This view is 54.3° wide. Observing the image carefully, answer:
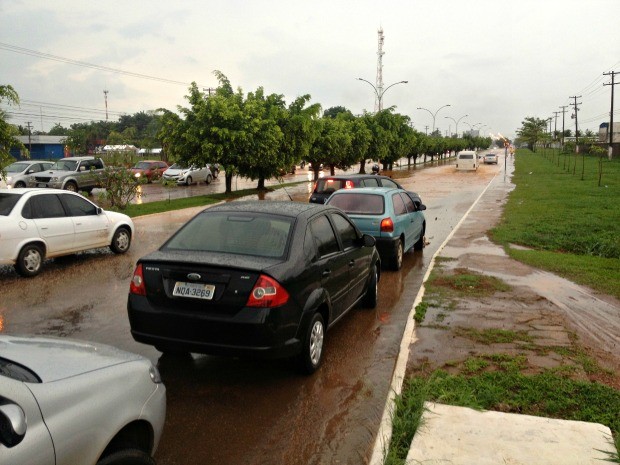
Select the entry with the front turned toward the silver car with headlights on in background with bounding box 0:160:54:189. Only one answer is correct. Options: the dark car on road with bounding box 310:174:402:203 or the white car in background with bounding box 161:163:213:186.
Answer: the white car in background with bounding box 161:163:213:186

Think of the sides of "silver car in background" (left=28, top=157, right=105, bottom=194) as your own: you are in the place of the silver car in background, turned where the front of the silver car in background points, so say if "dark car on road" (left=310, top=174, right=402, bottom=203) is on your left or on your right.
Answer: on your left

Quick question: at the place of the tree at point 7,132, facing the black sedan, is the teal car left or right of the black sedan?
left

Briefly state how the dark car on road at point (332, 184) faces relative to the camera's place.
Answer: facing away from the viewer and to the right of the viewer

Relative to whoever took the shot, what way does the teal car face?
facing away from the viewer and to the right of the viewer

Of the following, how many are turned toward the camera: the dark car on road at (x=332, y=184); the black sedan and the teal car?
0

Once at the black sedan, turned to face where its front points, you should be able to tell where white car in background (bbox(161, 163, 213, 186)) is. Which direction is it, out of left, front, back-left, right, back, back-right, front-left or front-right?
front-left

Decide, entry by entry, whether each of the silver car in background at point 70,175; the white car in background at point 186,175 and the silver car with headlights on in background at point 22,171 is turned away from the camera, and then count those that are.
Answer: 0

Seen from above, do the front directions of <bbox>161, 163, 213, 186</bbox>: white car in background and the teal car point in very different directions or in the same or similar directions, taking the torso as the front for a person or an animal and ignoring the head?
very different directions

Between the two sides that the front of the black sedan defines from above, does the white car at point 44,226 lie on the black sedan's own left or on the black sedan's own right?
on the black sedan's own left

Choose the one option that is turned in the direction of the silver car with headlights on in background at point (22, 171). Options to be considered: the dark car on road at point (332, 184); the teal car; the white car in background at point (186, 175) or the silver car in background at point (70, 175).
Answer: the white car in background at point (186, 175)

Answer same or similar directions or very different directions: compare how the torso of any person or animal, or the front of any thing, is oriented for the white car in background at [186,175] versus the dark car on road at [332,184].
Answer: very different directions

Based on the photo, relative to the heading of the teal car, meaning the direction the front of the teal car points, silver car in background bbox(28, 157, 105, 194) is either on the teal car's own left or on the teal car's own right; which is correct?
on the teal car's own left
